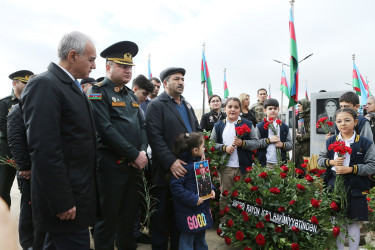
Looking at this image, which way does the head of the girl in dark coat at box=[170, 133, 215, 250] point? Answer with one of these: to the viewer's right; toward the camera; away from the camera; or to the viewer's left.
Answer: to the viewer's right

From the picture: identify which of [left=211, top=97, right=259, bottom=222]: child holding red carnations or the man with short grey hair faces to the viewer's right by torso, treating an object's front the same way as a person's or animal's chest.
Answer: the man with short grey hair

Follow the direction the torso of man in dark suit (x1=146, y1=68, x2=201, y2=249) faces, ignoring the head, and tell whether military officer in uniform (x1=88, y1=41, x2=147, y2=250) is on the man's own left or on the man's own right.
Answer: on the man's own right

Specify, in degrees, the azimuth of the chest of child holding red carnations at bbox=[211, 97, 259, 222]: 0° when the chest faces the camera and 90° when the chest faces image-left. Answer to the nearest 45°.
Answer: approximately 0°

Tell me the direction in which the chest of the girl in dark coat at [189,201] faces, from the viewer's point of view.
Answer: to the viewer's right

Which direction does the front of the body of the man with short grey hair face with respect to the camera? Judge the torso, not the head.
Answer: to the viewer's right

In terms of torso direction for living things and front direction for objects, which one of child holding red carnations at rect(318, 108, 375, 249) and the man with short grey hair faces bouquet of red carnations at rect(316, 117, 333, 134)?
the man with short grey hair

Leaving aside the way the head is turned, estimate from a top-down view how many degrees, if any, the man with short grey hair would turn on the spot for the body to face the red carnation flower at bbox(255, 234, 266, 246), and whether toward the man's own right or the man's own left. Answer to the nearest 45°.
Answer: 0° — they already face it

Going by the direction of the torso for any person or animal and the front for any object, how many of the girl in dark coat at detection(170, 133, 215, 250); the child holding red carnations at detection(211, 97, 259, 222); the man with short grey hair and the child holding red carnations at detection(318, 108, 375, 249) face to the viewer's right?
2

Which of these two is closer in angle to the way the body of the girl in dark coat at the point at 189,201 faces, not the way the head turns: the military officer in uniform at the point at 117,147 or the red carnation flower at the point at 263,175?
the red carnation flower

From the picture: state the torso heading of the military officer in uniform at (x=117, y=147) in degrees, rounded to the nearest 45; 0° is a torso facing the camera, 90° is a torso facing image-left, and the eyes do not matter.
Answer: approximately 315°

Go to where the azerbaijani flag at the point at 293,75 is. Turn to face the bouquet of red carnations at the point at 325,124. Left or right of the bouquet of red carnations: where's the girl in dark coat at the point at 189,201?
right
